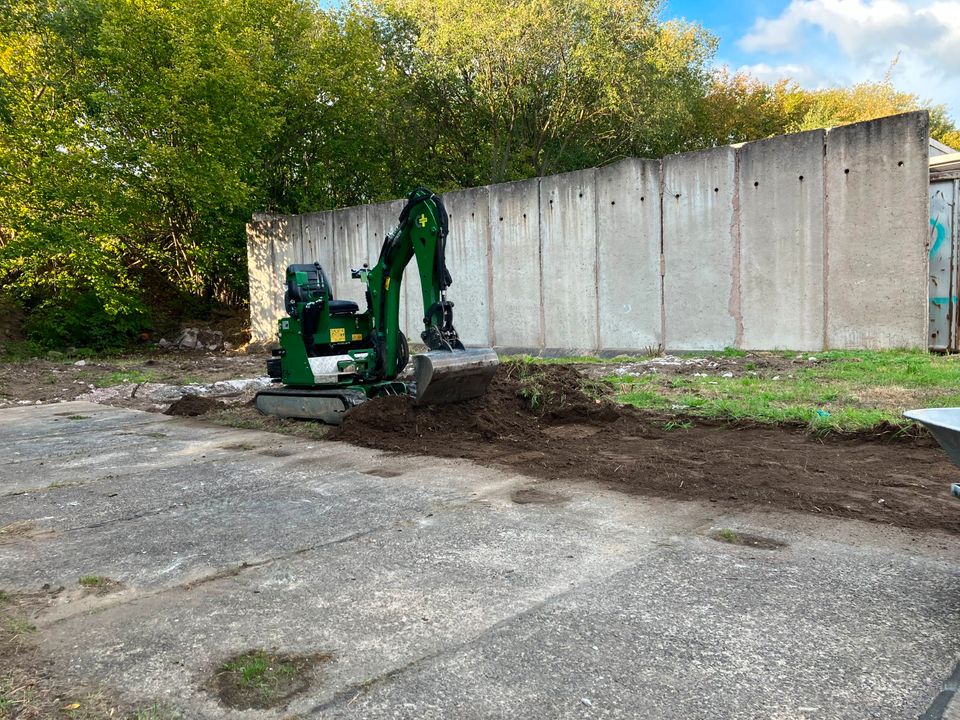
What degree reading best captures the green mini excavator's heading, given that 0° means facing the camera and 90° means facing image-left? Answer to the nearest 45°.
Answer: approximately 315°

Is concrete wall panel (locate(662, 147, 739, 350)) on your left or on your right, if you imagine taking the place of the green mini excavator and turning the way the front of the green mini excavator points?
on your left

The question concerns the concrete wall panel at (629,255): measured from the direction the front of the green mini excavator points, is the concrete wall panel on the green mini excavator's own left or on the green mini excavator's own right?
on the green mini excavator's own left

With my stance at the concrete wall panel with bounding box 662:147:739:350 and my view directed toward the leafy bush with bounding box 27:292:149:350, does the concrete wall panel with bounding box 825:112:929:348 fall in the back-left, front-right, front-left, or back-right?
back-left

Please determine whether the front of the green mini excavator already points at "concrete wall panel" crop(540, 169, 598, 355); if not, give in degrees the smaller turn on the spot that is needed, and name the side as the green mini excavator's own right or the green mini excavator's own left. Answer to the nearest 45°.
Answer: approximately 90° to the green mini excavator's own left

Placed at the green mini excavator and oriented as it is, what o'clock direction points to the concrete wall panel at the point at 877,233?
The concrete wall panel is roughly at 10 o'clock from the green mini excavator.

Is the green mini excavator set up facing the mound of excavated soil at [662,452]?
yes

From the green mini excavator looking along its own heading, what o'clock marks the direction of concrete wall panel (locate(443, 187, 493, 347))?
The concrete wall panel is roughly at 8 o'clock from the green mini excavator.

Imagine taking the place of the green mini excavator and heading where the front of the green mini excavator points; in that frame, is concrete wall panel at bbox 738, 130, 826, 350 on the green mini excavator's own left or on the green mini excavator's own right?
on the green mini excavator's own left

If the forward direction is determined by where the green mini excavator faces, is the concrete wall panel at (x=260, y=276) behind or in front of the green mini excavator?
behind

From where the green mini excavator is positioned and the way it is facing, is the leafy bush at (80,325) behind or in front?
behind
